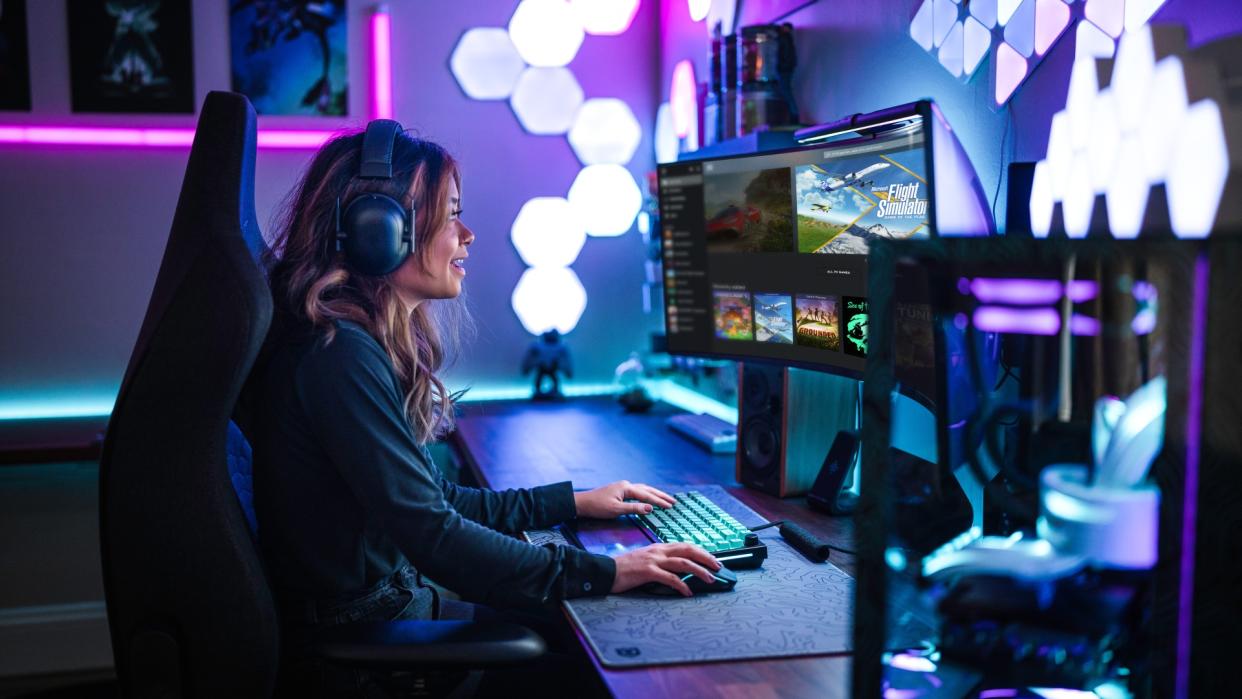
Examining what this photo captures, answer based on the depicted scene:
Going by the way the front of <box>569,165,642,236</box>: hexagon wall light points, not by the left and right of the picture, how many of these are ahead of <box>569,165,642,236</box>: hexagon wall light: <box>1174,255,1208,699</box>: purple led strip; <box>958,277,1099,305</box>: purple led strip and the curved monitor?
3

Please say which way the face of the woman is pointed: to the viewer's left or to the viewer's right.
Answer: to the viewer's right

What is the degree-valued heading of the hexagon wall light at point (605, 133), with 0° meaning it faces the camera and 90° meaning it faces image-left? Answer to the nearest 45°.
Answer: approximately 0°

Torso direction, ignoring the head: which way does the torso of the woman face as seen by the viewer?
to the viewer's right

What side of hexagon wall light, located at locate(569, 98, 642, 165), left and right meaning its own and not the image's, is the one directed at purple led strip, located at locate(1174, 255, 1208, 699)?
front

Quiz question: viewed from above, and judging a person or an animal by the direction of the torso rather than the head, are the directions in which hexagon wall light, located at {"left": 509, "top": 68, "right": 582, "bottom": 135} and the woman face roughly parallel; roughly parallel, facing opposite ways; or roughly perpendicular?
roughly perpendicular

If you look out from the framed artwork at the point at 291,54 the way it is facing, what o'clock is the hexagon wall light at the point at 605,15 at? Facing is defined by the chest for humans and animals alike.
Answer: The hexagon wall light is roughly at 9 o'clock from the framed artwork.
